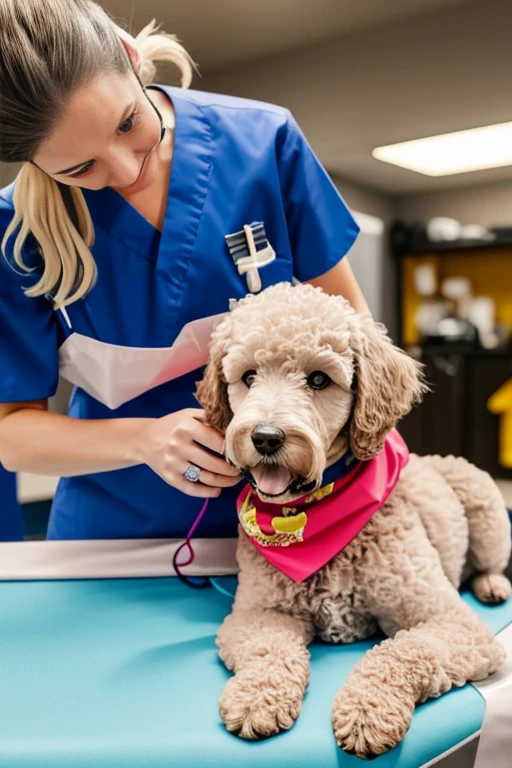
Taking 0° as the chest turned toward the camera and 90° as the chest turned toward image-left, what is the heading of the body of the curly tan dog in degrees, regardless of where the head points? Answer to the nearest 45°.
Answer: approximately 45°

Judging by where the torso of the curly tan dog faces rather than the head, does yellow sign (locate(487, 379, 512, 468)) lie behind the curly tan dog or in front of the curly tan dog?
behind

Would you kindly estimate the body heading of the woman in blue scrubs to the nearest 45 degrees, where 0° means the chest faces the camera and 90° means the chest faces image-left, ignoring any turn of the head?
approximately 0°

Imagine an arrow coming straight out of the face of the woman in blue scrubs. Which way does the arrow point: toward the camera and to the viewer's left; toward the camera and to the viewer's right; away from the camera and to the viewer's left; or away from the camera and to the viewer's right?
toward the camera and to the viewer's right

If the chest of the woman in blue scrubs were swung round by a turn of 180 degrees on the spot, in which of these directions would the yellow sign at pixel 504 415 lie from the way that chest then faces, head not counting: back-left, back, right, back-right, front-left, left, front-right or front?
front-right

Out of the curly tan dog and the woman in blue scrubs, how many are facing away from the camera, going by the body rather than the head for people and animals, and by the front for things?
0
